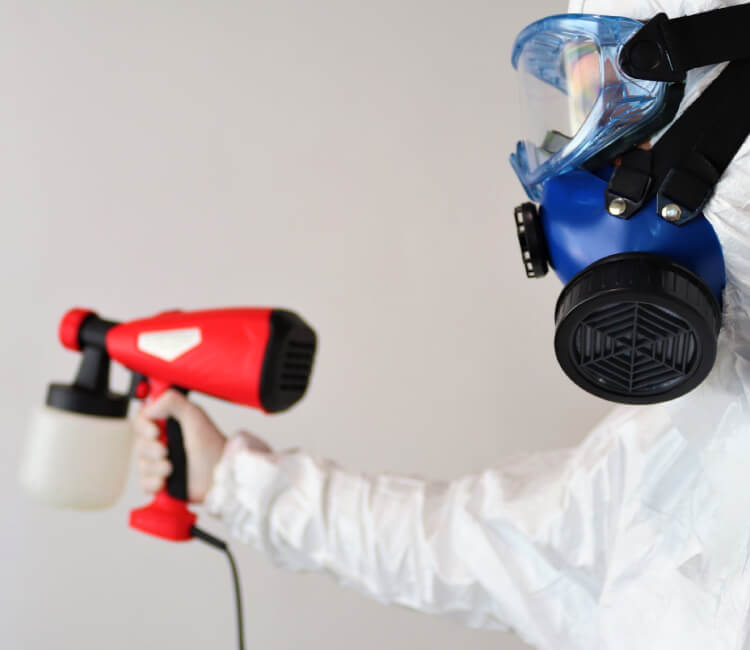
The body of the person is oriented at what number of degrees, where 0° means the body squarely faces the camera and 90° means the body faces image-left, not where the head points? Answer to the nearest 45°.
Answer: approximately 90°
